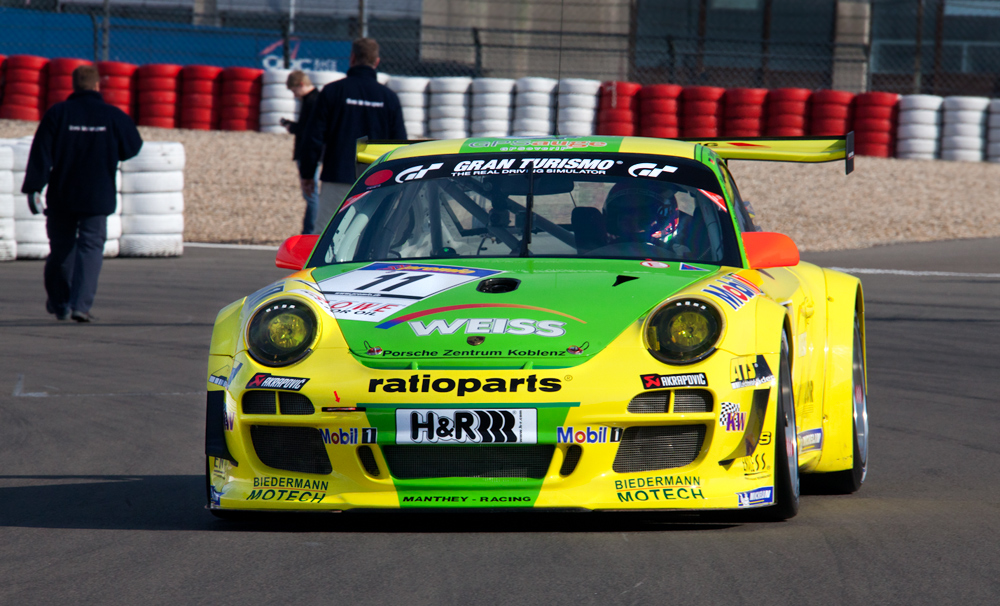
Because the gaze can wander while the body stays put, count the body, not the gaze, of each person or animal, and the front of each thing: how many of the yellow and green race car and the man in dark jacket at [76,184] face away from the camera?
1

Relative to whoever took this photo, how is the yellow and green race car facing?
facing the viewer

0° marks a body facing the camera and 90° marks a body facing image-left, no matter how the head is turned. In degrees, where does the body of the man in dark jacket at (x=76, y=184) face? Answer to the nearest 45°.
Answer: approximately 180°

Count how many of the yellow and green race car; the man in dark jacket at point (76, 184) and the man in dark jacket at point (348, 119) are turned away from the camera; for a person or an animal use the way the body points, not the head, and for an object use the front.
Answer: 2

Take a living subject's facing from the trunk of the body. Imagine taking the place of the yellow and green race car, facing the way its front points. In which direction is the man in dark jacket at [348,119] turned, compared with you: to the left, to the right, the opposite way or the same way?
the opposite way

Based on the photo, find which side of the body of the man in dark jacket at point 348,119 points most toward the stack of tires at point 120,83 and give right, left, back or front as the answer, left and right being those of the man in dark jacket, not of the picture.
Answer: front

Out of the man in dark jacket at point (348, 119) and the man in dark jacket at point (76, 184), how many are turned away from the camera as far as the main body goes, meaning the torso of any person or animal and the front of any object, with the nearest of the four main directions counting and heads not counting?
2

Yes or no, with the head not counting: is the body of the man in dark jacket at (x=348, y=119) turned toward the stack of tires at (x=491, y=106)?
yes

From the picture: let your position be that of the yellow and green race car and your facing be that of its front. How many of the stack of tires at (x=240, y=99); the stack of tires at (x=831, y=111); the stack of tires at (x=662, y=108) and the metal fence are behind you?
4

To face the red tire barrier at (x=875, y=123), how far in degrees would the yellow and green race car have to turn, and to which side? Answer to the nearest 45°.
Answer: approximately 180°

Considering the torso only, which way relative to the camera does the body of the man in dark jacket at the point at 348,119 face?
away from the camera

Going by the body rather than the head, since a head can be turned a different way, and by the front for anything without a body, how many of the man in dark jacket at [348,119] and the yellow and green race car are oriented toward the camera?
1

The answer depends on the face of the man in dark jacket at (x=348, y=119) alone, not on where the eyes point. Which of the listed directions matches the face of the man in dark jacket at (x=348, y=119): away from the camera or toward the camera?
away from the camera
